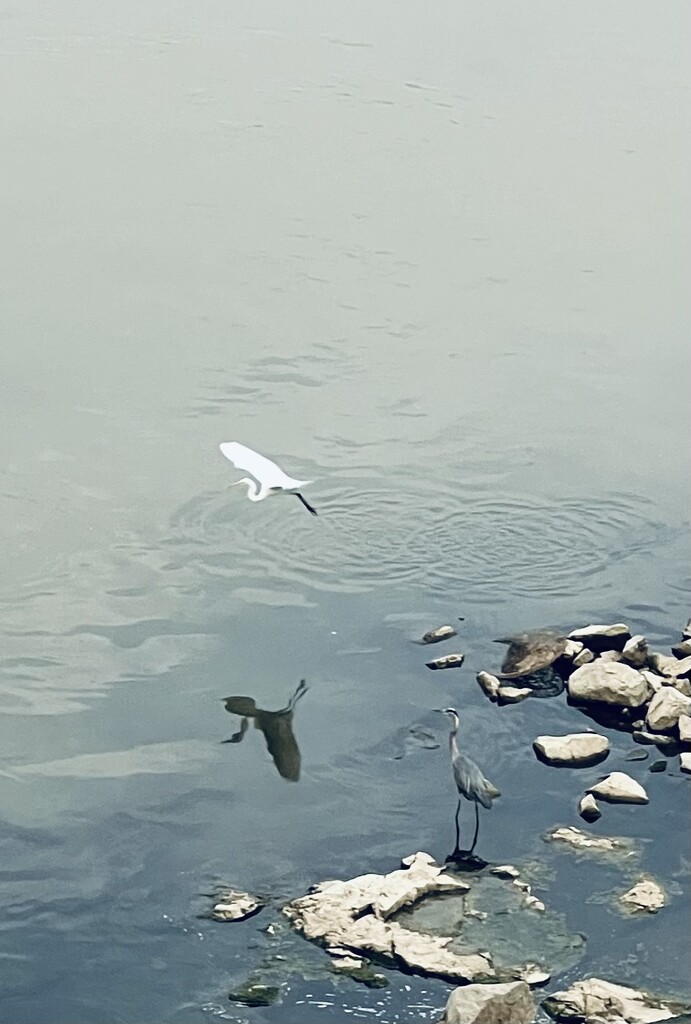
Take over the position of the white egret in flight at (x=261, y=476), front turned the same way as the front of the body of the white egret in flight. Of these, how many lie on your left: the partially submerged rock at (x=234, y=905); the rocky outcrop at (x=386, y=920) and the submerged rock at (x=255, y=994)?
3

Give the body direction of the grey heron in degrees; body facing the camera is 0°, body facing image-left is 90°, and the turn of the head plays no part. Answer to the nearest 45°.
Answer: approximately 90°

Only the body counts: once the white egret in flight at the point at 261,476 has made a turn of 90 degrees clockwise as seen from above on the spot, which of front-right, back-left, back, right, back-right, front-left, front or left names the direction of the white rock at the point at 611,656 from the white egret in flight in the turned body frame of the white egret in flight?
back-right

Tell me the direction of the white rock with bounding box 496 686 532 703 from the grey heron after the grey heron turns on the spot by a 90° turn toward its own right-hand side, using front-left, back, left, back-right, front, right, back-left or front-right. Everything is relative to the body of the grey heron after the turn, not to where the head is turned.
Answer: front

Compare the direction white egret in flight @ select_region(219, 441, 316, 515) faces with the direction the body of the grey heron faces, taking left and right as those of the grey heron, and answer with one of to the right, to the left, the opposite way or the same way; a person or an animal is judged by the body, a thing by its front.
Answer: the same way

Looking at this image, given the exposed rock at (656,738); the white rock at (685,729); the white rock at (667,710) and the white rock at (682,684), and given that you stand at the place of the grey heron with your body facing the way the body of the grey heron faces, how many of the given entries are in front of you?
0

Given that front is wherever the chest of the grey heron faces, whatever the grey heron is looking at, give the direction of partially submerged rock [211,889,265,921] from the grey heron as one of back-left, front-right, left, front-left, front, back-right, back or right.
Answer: front-left

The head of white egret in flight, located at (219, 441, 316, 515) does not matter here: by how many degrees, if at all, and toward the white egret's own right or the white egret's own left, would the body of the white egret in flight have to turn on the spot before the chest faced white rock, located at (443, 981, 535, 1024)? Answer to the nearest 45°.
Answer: approximately 90° to the white egret's own left

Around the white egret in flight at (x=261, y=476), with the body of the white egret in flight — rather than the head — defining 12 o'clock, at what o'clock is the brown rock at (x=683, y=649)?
The brown rock is roughly at 7 o'clock from the white egret in flight.

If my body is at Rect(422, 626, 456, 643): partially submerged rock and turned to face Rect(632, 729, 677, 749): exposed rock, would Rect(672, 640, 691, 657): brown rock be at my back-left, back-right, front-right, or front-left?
front-left

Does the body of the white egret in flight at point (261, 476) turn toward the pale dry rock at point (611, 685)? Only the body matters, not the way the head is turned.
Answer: no

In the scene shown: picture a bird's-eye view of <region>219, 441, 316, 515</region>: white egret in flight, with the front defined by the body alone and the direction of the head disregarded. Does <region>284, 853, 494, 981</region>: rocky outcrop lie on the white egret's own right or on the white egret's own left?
on the white egret's own left

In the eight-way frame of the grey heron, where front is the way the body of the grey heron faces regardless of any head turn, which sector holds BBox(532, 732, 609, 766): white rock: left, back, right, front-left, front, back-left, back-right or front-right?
back-right

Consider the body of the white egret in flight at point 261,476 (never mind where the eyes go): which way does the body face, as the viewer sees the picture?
to the viewer's left

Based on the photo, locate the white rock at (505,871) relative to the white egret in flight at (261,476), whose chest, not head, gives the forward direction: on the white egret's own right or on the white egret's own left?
on the white egret's own left

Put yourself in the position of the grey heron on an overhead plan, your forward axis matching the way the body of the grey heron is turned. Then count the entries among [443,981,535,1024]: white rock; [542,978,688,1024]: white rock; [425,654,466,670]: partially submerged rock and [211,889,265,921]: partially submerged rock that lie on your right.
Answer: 1
